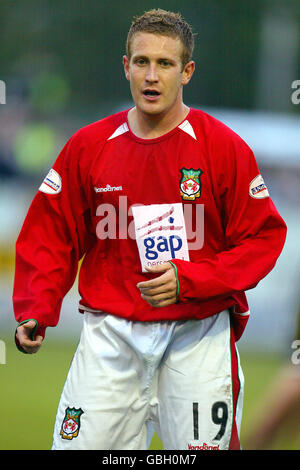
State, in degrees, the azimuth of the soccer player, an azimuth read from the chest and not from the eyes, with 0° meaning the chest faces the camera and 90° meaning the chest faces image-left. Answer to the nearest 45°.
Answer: approximately 0°
